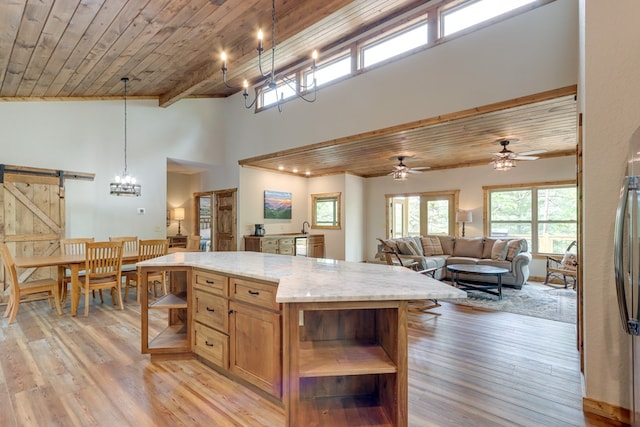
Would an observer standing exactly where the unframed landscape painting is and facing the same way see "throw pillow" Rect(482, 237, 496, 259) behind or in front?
in front

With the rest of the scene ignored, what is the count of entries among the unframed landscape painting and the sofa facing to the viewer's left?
0

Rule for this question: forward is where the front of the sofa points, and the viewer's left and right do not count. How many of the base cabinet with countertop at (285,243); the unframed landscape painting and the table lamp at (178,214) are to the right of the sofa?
3

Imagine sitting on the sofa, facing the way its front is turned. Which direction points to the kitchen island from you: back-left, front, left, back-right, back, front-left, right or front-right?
front

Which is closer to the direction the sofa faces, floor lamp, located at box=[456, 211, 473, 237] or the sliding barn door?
the sliding barn door

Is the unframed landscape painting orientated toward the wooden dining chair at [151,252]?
no

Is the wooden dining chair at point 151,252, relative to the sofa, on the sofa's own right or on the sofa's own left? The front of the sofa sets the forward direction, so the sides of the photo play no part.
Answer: on the sofa's own right

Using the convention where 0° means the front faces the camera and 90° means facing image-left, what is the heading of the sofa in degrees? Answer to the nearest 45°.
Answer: approximately 0°

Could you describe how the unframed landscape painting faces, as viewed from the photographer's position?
facing the viewer and to the right of the viewer

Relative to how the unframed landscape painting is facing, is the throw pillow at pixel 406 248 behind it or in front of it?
in front

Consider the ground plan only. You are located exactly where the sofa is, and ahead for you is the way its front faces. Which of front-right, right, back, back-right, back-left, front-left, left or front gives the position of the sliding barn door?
front-right

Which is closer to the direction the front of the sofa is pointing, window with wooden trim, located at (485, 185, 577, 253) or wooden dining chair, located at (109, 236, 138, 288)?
the wooden dining chair
